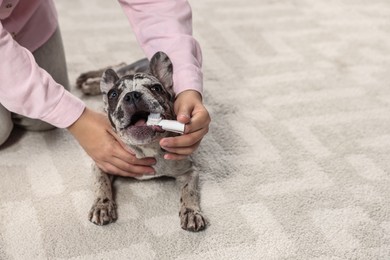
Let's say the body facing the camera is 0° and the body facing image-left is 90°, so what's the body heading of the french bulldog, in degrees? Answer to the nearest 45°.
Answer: approximately 0°
